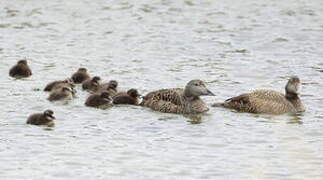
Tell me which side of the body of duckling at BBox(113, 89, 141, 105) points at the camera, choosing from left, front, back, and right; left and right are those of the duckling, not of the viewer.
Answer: right

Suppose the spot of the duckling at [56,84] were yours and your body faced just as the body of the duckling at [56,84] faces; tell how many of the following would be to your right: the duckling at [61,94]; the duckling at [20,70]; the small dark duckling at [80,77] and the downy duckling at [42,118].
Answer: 2

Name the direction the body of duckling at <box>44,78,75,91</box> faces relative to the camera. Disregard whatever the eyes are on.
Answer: to the viewer's right

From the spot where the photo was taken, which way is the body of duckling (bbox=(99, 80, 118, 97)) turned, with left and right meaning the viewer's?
facing to the right of the viewer

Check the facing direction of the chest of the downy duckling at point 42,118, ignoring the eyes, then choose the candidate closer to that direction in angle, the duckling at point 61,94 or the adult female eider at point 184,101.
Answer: the adult female eider

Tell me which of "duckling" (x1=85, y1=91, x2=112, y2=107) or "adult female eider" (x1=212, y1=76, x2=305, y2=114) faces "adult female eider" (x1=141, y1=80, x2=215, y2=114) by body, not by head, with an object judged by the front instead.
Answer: the duckling

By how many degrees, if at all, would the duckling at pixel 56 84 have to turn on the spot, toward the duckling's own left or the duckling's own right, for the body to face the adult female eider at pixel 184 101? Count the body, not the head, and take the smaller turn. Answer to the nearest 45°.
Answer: approximately 45° to the duckling's own right

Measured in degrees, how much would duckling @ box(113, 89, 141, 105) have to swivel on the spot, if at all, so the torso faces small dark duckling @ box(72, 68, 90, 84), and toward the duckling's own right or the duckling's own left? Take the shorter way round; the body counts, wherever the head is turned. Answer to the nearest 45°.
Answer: approximately 135° to the duckling's own left

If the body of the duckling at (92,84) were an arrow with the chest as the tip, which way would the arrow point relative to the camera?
to the viewer's right

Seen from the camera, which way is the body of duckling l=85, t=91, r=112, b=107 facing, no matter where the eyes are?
to the viewer's right

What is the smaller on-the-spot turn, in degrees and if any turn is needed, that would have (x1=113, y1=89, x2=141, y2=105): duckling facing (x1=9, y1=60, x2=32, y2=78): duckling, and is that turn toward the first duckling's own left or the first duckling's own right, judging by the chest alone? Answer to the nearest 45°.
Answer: approximately 135° to the first duckling's own left

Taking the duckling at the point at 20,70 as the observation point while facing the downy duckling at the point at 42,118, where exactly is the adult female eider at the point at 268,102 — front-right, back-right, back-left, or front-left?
front-left

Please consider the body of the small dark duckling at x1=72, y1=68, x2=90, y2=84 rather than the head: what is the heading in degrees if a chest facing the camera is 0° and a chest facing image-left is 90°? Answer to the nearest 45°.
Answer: approximately 270°

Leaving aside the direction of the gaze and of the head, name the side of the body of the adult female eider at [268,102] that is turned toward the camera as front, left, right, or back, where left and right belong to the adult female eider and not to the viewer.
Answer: right

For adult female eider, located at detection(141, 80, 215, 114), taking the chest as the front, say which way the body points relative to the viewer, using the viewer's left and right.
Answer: facing to the right of the viewer

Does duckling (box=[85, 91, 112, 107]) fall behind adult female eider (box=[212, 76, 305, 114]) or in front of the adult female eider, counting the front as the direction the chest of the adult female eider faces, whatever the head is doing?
behind
